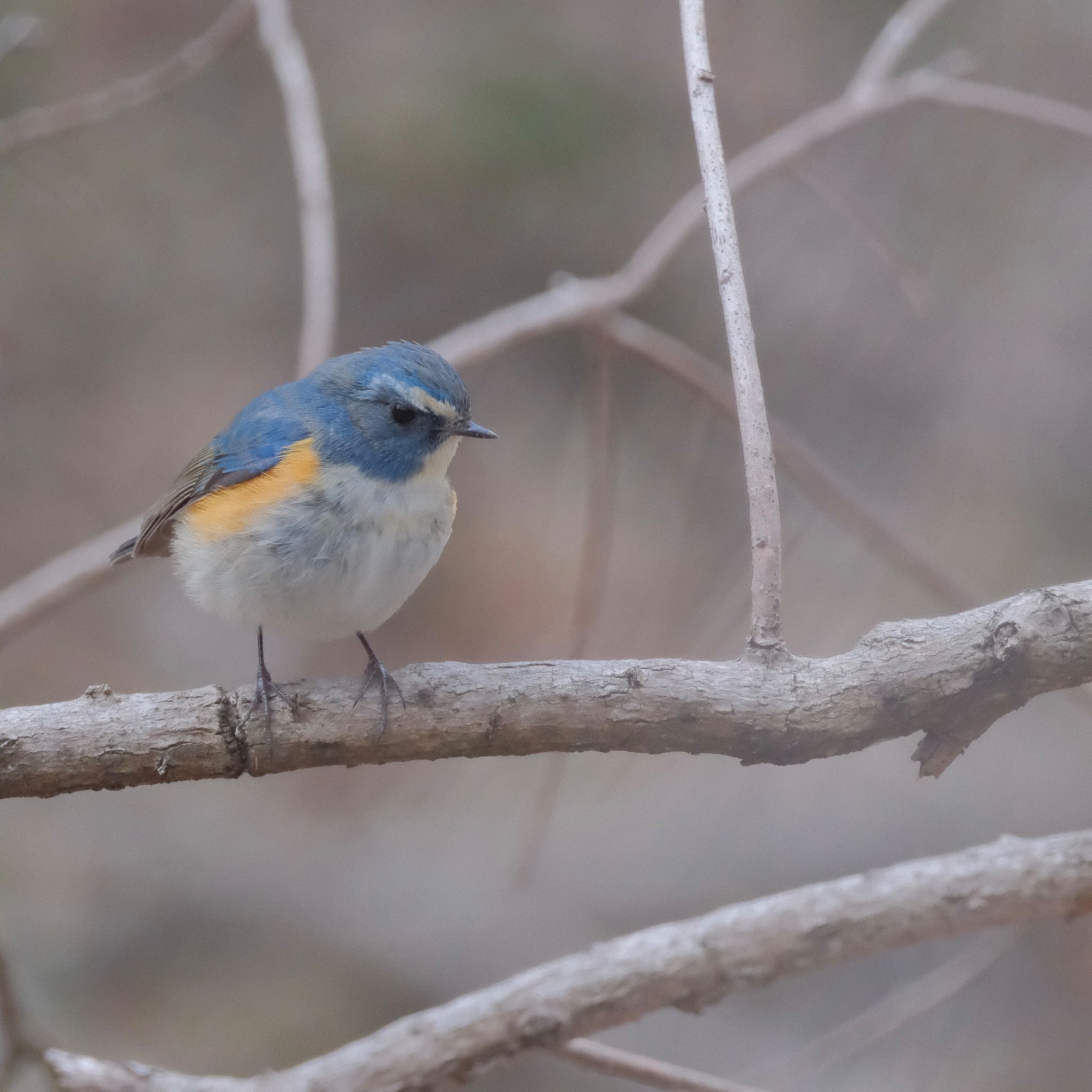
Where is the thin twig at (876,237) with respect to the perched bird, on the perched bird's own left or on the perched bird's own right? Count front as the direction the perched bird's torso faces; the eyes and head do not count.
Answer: on the perched bird's own left

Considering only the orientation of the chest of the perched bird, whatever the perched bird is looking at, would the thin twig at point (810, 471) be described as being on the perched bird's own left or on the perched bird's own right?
on the perched bird's own left

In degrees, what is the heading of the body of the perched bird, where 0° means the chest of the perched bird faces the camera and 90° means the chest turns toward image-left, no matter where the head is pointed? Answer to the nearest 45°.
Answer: approximately 315°

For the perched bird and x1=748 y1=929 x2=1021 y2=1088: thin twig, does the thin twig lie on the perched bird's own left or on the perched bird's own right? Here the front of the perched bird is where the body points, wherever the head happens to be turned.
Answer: on the perched bird's own left
